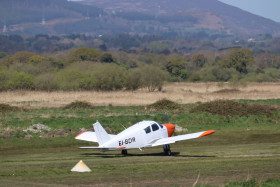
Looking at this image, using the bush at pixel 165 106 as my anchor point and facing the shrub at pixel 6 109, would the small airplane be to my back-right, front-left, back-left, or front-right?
front-left

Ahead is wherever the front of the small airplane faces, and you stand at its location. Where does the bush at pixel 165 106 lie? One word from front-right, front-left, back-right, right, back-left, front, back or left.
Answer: front-left

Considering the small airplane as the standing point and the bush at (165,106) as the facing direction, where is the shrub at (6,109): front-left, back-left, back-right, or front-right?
front-left

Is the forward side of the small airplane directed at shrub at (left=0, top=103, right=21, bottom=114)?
no

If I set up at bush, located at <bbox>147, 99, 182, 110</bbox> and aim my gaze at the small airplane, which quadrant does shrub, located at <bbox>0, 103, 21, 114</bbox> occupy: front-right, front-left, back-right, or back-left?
front-right

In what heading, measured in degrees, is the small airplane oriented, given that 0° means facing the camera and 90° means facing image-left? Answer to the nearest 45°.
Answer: approximately 225°

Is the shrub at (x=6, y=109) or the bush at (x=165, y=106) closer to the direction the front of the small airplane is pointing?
the bush

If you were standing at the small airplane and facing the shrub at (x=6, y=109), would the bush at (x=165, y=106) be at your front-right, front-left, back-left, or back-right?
front-right
